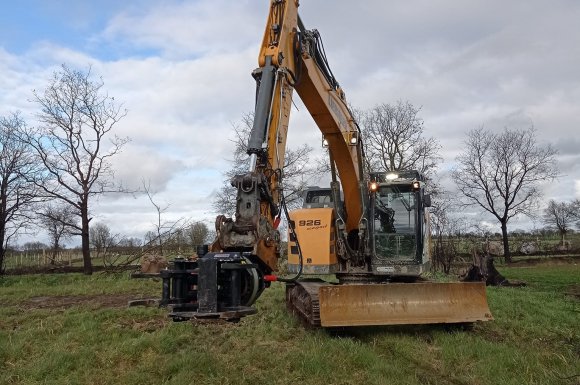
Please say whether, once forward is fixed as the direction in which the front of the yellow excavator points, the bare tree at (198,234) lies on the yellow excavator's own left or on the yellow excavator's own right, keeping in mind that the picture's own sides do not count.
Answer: on the yellow excavator's own right

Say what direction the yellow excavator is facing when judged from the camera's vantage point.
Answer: facing the viewer and to the left of the viewer
